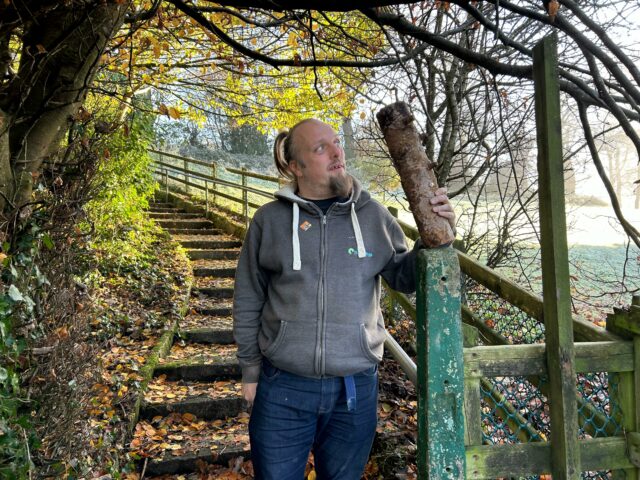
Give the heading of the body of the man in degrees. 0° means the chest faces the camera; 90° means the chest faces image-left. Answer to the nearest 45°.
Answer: approximately 0°

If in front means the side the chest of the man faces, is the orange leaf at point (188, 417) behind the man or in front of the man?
behind

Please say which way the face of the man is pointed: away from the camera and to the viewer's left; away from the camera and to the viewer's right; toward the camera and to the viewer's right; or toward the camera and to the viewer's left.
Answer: toward the camera and to the viewer's right

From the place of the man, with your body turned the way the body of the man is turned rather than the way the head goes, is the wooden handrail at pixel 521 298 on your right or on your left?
on your left

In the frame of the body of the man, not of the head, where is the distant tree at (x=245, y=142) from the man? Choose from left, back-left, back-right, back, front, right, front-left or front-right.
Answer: back

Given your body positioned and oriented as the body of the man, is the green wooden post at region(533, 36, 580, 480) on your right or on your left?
on your left

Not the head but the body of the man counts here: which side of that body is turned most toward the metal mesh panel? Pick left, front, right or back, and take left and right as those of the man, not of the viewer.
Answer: left
